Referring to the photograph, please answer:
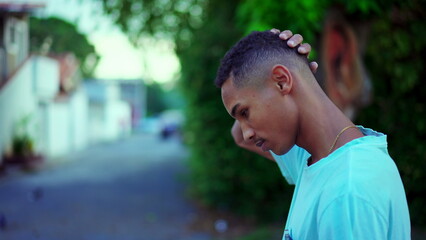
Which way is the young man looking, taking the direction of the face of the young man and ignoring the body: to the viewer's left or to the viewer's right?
to the viewer's left

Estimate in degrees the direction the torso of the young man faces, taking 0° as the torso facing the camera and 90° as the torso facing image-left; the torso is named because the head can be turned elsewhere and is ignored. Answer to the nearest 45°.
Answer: approximately 90°
